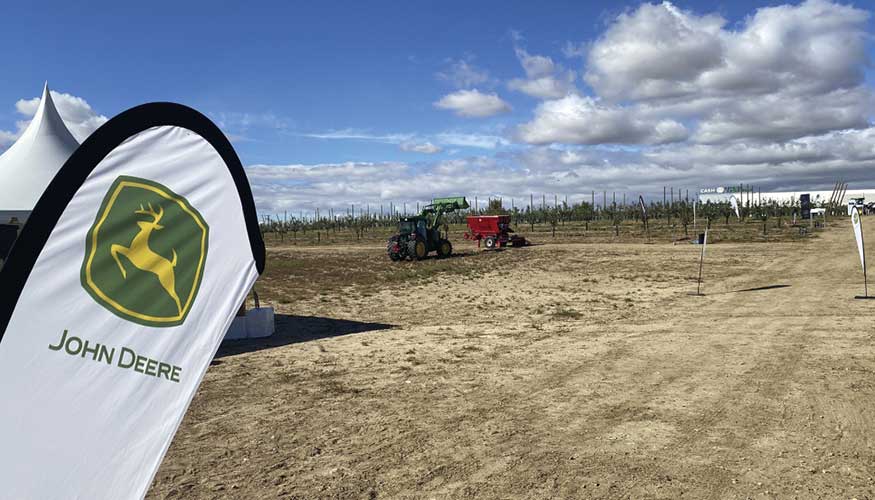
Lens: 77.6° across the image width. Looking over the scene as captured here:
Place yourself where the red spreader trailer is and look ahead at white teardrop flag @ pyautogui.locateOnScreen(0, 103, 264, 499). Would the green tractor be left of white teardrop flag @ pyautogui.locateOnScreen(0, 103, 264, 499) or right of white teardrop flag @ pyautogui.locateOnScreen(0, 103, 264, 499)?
right

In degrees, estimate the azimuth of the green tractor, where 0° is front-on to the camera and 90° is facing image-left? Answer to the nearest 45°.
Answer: approximately 225°

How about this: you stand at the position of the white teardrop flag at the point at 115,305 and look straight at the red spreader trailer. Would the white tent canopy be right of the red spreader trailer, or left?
left

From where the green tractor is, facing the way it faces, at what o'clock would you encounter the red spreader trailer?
The red spreader trailer is roughly at 12 o'clock from the green tractor.

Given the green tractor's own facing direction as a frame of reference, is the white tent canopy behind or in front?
behind

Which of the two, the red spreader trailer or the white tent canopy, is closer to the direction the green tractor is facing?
the red spreader trailer

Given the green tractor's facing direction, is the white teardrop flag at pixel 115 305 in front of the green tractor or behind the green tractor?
behind
